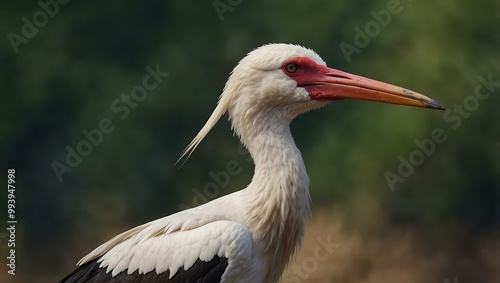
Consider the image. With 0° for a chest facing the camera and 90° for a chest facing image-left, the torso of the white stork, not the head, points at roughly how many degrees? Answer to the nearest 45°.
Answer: approximately 270°
